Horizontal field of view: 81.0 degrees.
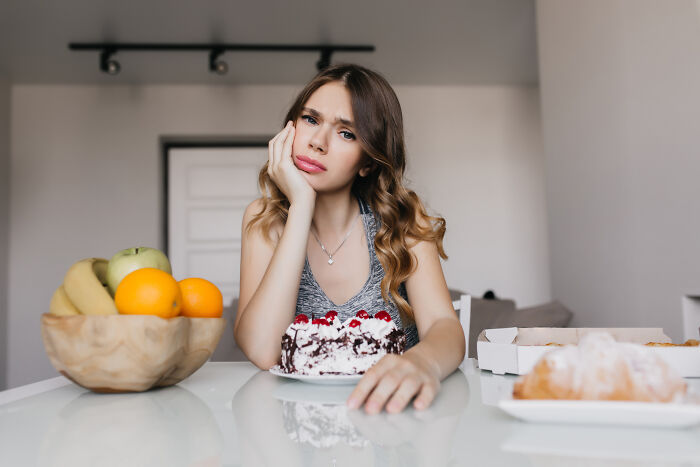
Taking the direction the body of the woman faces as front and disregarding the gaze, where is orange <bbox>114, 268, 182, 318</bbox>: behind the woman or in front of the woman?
in front

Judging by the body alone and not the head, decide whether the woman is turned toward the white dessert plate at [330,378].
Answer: yes

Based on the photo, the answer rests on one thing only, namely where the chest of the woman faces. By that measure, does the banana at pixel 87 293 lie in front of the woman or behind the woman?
in front

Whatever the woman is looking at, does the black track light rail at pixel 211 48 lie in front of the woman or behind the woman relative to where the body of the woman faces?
behind

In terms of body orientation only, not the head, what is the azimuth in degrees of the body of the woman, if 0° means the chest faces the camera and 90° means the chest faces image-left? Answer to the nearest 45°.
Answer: approximately 0°

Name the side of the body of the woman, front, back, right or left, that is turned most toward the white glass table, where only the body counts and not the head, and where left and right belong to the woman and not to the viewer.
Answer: front

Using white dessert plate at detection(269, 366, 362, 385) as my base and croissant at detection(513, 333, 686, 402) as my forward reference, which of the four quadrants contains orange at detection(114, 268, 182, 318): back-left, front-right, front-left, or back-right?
back-right

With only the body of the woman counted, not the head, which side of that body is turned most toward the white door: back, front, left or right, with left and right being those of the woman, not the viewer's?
back

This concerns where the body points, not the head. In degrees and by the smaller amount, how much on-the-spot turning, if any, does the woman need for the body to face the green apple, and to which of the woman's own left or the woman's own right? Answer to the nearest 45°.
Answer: approximately 45° to the woman's own right
